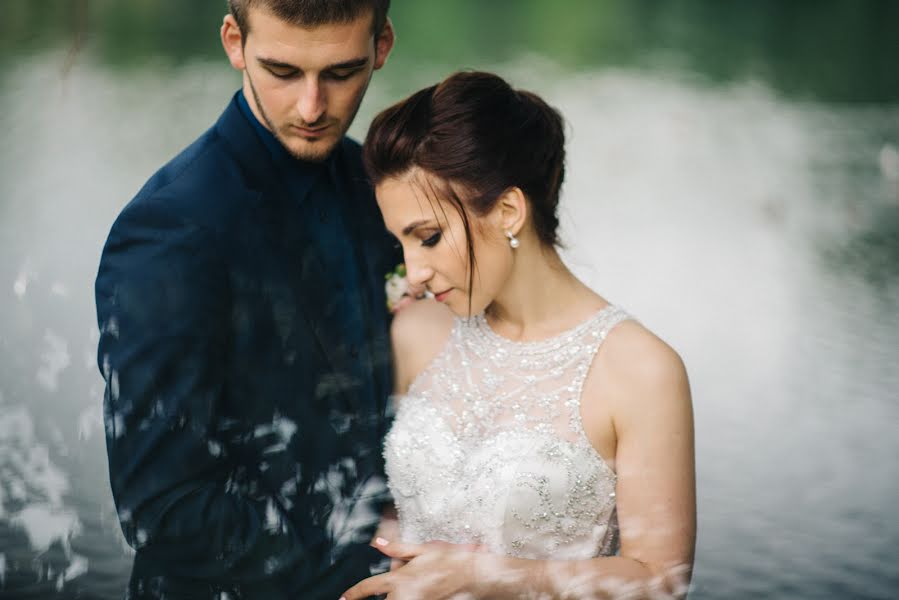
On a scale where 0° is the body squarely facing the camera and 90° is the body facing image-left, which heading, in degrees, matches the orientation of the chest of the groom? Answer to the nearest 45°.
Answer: approximately 315°

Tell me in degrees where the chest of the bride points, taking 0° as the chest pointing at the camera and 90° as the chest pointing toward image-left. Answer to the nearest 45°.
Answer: approximately 45°
